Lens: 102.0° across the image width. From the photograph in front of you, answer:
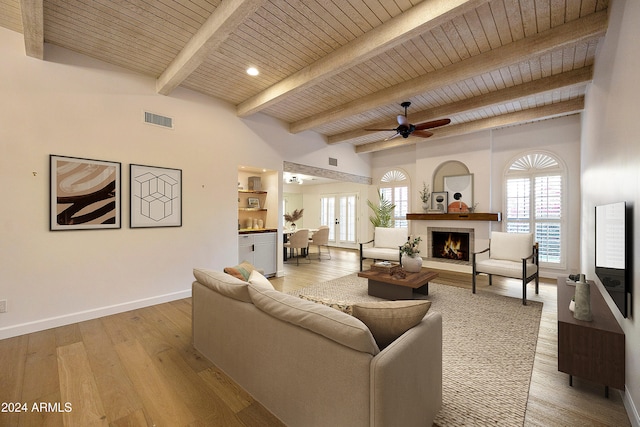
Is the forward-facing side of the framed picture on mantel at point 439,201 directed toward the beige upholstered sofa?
yes

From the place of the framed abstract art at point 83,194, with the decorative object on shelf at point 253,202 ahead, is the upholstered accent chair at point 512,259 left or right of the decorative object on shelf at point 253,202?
right

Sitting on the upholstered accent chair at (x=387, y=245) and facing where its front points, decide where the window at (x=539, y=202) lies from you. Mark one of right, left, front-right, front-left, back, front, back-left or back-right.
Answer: back-left

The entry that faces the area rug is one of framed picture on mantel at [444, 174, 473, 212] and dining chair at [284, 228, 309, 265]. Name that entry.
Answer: the framed picture on mantel

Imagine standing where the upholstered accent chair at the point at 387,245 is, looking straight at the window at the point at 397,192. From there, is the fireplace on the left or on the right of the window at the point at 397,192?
right

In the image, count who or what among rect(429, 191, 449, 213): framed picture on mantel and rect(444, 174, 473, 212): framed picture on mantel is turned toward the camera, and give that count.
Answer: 2

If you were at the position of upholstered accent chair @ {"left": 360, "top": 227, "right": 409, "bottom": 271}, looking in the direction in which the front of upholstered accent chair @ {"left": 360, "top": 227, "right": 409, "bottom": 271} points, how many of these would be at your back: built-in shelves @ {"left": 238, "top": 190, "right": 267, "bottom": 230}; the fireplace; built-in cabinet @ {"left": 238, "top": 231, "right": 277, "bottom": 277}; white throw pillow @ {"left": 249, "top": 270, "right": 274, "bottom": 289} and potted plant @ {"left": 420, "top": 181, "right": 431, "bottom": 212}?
2

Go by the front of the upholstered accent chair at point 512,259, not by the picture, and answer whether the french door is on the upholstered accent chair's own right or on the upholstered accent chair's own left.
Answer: on the upholstered accent chair's own right

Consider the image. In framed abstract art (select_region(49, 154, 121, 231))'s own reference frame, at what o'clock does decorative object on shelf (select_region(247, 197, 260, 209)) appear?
The decorative object on shelf is roughly at 10 o'clock from the framed abstract art.

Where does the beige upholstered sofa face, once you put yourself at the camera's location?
facing away from the viewer and to the right of the viewer

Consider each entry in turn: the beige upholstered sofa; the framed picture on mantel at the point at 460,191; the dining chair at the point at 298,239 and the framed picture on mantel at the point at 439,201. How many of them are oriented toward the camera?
2

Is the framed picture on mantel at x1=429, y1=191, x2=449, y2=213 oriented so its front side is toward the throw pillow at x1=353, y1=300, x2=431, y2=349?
yes

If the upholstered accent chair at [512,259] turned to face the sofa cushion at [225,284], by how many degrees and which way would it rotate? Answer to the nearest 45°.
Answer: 0° — it already faces it

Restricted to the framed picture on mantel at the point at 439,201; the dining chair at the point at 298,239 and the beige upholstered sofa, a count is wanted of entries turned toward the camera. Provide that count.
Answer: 1

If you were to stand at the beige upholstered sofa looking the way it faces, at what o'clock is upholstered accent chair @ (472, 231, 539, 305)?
The upholstered accent chair is roughly at 12 o'clock from the beige upholstered sofa.

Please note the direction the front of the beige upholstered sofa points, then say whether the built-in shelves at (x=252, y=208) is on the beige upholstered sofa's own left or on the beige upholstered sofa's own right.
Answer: on the beige upholstered sofa's own left

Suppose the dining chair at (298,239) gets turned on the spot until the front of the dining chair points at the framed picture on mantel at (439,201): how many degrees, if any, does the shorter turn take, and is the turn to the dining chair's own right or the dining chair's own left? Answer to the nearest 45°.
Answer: approximately 135° to the dining chair's own right
